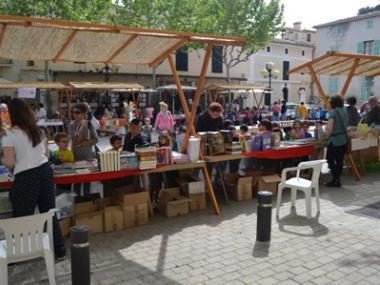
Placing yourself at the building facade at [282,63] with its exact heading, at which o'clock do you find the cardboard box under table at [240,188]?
The cardboard box under table is roughly at 12 o'clock from the building facade.

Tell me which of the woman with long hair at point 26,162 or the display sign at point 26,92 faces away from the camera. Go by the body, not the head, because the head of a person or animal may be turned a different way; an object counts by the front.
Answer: the woman with long hair

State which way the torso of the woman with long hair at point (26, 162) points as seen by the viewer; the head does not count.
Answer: away from the camera

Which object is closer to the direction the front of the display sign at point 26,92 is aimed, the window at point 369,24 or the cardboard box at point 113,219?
the cardboard box

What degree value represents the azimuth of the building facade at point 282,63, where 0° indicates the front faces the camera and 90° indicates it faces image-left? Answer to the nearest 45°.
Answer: approximately 0°

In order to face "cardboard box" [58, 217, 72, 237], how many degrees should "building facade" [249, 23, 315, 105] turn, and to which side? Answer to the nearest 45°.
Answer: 0° — it already faces it

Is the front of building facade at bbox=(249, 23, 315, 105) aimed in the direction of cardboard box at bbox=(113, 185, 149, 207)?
yes

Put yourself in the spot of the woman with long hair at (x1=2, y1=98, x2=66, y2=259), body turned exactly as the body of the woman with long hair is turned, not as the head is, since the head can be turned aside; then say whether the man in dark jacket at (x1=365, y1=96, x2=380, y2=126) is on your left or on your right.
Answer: on your right

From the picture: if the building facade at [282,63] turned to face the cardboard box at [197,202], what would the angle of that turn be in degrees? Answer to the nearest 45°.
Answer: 0° — it already faces it

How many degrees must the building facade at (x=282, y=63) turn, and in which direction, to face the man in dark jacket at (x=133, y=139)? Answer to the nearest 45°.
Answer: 0° — it already faces them

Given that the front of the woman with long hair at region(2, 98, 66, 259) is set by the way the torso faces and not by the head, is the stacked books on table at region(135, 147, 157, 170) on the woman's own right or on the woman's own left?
on the woman's own right

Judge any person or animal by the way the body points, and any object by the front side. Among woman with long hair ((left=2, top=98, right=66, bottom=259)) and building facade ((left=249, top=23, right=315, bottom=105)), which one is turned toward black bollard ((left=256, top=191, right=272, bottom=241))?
the building facade
